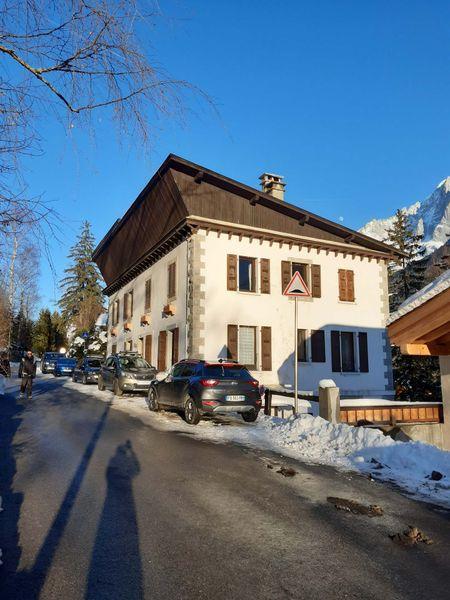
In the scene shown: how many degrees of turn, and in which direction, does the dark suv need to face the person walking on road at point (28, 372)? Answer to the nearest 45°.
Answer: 0° — it already faces them

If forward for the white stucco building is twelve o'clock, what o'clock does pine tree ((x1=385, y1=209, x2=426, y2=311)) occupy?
The pine tree is roughly at 6 o'clock from the white stucco building.

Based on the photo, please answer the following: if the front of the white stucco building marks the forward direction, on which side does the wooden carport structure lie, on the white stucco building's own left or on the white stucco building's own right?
on the white stucco building's own left

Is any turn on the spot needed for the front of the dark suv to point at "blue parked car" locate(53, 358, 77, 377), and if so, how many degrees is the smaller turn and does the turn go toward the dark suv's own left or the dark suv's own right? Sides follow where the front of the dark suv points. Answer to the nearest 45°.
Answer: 0° — it already faces it

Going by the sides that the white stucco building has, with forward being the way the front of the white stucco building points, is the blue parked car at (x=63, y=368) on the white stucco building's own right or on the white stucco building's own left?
on the white stucco building's own right

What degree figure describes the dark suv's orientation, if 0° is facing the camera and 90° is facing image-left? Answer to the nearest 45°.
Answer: approximately 135°

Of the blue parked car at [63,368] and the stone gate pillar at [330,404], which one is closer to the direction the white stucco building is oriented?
the stone gate pillar

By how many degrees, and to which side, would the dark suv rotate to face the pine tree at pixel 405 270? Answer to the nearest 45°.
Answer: approximately 90° to its right

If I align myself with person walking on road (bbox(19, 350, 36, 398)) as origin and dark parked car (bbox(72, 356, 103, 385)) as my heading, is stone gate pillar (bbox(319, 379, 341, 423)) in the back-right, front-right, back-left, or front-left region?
back-right
